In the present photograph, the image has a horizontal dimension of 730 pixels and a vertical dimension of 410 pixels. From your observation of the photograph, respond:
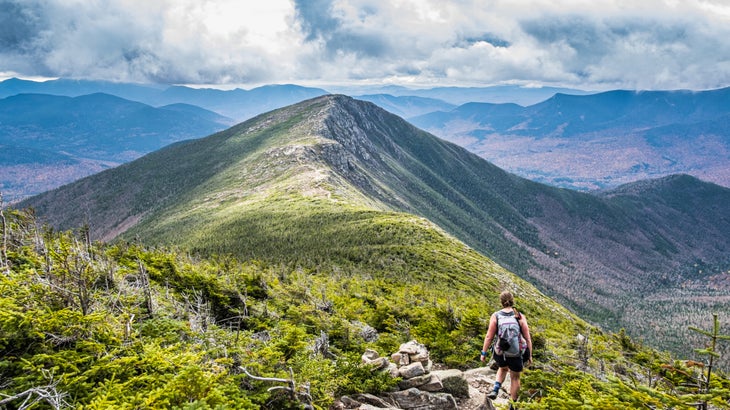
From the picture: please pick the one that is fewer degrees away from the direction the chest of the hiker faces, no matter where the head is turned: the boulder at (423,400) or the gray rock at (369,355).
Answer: the gray rock

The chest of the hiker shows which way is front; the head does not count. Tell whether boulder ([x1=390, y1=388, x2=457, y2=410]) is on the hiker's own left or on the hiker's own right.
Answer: on the hiker's own left

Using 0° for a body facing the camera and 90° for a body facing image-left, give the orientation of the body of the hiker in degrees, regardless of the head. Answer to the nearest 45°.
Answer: approximately 180°

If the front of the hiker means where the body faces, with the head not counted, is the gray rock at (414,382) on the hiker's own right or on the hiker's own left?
on the hiker's own left

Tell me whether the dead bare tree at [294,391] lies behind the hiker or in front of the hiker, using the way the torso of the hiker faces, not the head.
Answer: behind

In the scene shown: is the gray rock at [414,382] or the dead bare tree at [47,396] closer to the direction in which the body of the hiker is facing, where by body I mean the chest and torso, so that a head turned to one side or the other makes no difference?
the gray rock
